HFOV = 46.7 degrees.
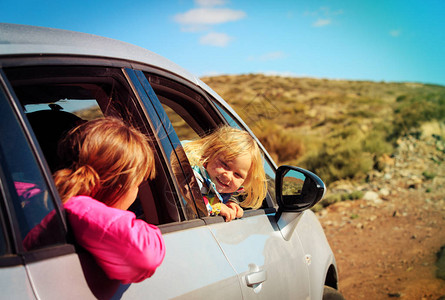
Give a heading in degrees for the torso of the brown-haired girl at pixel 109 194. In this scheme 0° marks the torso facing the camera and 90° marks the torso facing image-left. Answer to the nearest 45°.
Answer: approximately 225°

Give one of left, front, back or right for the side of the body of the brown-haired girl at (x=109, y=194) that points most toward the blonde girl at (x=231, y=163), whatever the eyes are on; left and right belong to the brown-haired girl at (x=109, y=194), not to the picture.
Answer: front

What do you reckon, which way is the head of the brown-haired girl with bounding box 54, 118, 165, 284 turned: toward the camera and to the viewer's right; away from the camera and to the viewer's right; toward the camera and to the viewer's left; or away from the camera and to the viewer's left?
away from the camera and to the viewer's right

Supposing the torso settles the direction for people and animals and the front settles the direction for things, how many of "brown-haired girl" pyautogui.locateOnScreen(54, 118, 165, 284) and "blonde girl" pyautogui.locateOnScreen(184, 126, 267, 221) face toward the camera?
1

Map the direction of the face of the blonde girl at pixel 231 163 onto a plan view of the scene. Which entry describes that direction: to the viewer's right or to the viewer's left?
to the viewer's left

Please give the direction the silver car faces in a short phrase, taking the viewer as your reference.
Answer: facing away from the viewer and to the right of the viewer

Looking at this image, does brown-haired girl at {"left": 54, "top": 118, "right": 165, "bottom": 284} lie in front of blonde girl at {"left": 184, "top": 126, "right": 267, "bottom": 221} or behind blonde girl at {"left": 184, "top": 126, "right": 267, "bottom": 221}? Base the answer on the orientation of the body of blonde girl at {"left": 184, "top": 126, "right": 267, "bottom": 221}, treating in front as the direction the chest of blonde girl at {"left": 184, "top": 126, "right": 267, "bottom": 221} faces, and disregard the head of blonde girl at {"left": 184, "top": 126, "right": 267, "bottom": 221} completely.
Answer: in front

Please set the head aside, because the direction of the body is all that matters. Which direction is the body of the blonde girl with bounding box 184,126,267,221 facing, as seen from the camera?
toward the camera
